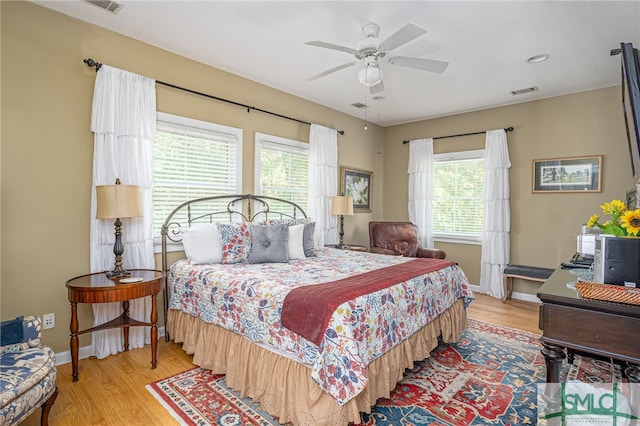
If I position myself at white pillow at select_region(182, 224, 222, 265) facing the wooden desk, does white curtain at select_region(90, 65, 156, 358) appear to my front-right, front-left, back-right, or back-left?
back-right

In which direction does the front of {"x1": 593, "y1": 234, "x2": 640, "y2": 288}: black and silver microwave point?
to the viewer's left

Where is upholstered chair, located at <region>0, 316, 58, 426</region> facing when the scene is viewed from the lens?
facing the viewer and to the right of the viewer

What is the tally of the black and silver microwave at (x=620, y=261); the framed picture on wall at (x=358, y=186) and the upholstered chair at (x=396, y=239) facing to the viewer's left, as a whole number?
1

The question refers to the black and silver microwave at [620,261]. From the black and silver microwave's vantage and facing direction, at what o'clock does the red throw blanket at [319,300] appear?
The red throw blanket is roughly at 11 o'clock from the black and silver microwave.

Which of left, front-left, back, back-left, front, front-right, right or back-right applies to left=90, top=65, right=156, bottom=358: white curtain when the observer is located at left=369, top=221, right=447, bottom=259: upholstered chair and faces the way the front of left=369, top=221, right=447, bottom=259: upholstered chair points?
right

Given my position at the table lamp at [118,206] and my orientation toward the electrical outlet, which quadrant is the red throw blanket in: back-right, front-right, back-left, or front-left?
back-left

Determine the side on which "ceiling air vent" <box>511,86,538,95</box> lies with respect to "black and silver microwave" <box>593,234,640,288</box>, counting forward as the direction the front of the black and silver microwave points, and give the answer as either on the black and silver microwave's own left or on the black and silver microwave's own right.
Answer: on the black and silver microwave's own right

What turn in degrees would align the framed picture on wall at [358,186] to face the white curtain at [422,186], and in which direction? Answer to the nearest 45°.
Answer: approximately 45° to its left

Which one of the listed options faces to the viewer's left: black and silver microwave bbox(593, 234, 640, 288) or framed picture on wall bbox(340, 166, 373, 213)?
the black and silver microwave

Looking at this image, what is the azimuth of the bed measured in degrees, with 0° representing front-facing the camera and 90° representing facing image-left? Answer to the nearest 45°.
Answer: approximately 315°
